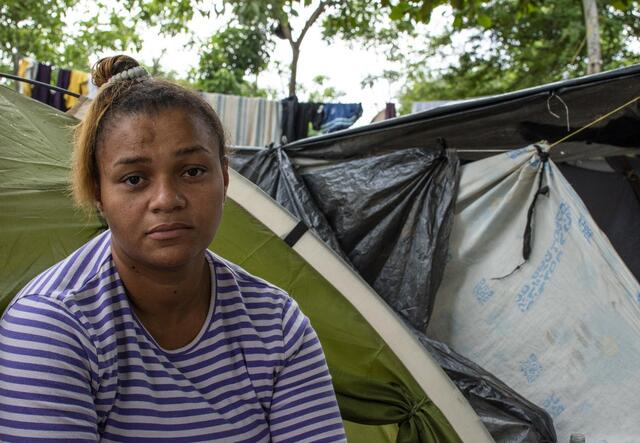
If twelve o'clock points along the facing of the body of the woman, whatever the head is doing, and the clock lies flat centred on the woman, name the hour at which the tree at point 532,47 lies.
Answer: The tree is roughly at 7 o'clock from the woman.

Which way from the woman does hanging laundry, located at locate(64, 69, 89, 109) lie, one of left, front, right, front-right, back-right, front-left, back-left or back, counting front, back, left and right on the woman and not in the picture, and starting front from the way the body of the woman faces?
back

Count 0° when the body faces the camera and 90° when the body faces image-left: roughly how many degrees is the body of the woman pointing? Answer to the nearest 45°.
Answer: approximately 0°

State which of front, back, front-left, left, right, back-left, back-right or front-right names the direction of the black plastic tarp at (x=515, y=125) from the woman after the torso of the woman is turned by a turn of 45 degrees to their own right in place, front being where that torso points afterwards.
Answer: back

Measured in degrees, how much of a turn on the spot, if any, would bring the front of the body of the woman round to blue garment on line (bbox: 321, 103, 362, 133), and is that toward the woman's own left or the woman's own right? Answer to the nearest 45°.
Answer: approximately 180°

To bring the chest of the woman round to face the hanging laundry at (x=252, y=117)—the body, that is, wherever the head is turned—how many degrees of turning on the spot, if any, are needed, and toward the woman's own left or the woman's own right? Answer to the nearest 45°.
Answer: approximately 180°

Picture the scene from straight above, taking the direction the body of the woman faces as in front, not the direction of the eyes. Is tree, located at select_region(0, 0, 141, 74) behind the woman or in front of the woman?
behind

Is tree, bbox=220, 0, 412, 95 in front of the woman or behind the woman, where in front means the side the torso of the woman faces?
behind

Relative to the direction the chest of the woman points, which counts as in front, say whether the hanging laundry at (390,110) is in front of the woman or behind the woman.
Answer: behind

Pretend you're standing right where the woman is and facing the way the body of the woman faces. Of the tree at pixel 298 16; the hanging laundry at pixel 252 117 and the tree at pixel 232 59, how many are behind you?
3

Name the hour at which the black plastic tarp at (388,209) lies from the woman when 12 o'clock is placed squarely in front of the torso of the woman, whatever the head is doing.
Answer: The black plastic tarp is roughly at 7 o'clock from the woman.

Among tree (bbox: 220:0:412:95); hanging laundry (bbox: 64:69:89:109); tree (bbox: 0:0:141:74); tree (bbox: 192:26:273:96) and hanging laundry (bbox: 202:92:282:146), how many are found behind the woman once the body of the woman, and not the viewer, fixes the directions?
5

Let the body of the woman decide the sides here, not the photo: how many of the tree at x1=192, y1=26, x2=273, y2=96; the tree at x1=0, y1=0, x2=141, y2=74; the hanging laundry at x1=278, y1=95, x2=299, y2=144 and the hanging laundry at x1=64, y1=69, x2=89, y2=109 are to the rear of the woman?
4
